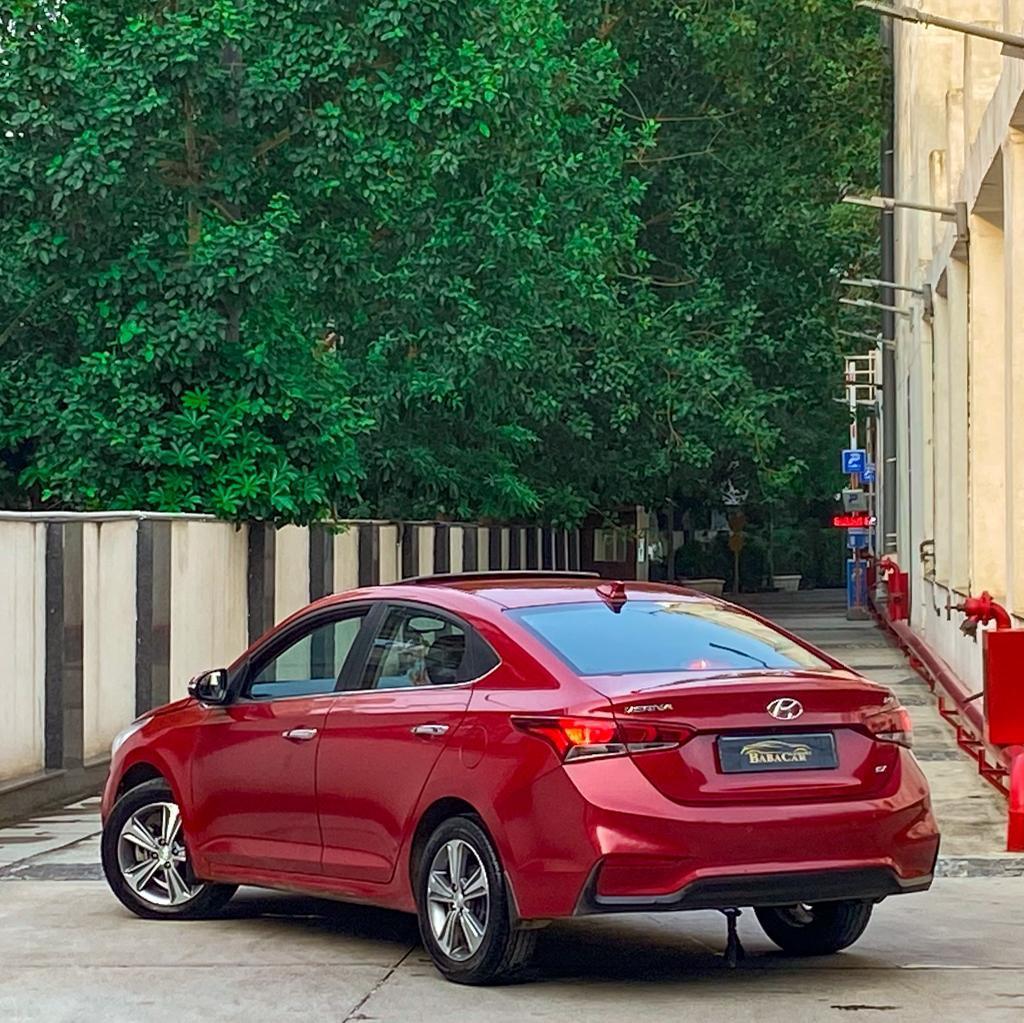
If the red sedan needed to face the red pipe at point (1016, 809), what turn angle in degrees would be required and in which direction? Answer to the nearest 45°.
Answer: approximately 90° to its right

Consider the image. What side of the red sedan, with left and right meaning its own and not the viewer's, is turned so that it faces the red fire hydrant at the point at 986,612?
right

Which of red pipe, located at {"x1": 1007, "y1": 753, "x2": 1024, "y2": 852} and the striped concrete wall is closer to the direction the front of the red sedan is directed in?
the striped concrete wall

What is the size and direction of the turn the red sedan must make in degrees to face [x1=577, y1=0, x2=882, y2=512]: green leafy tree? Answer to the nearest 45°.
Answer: approximately 45° to its right

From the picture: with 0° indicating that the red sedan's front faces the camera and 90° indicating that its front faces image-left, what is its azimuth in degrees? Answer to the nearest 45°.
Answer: approximately 135°

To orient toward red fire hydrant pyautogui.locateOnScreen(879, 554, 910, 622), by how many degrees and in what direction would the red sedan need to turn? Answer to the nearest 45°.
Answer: approximately 45° to its right
